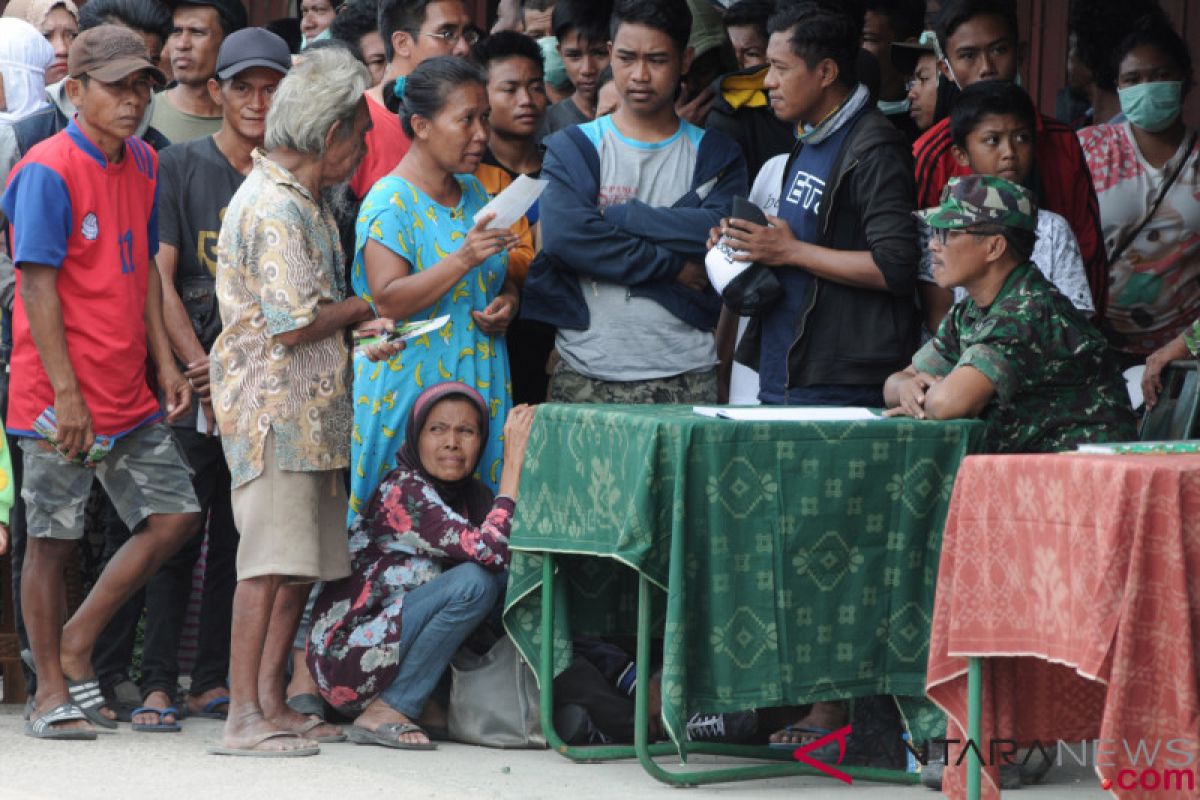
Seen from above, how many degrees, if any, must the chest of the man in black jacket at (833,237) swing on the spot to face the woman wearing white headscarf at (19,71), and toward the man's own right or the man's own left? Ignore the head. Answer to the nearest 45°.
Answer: approximately 45° to the man's own right

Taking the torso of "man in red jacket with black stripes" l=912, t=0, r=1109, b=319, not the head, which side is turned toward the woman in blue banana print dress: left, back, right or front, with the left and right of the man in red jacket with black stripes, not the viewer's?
right

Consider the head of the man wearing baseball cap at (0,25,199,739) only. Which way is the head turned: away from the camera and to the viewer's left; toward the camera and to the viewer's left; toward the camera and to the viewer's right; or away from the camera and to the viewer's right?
toward the camera and to the viewer's right

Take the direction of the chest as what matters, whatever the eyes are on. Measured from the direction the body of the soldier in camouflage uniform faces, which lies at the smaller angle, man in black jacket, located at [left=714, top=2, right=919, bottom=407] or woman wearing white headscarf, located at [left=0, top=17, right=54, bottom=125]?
the woman wearing white headscarf

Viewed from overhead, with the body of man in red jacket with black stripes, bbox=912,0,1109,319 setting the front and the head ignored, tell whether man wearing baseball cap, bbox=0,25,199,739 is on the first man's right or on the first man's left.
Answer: on the first man's right

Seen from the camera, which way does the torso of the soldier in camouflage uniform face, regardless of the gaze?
to the viewer's left

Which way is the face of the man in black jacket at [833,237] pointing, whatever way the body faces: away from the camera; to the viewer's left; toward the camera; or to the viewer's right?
to the viewer's left

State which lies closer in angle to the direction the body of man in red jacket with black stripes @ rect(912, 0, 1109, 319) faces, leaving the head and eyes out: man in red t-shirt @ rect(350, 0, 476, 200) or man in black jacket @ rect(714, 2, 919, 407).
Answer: the man in black jacket
